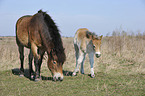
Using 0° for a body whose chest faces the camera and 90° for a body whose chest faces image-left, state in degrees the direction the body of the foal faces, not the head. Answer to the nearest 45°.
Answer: approximately 315°

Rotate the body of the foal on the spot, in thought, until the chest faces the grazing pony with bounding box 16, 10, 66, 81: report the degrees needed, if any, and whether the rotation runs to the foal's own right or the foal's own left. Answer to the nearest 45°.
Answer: approximately 90° to the foal's own right
